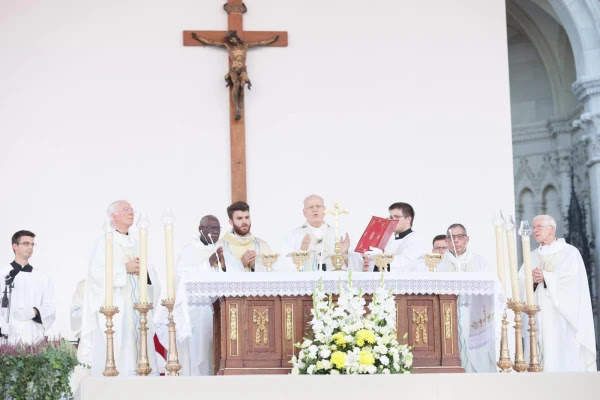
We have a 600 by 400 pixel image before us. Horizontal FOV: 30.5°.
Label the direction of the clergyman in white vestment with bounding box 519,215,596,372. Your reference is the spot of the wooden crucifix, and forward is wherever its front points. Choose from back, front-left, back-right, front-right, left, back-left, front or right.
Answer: front-left

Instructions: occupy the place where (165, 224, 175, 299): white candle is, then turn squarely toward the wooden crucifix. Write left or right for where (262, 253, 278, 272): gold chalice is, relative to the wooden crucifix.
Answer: right

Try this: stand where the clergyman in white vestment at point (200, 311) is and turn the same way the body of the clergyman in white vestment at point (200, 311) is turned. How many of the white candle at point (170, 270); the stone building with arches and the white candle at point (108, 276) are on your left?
1

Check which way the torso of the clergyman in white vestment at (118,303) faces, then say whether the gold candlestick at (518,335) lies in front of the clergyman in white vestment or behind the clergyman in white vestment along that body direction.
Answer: in front

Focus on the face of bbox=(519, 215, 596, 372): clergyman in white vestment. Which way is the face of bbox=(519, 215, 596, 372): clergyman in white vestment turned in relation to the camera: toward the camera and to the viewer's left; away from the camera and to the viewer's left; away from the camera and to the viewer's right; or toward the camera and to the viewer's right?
toward the camera and to the viewer's left

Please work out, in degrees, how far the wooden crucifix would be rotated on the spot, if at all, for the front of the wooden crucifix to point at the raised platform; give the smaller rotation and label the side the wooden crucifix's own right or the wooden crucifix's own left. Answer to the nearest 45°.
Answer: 0° — it already faces it

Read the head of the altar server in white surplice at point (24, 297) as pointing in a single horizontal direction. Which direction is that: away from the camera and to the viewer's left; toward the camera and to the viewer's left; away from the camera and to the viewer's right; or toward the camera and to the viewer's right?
toward the camera and to the viewer's right

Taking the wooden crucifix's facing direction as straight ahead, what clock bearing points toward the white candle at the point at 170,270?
The white candle is roughly at 12 o'clock from the wooden crucifix.
